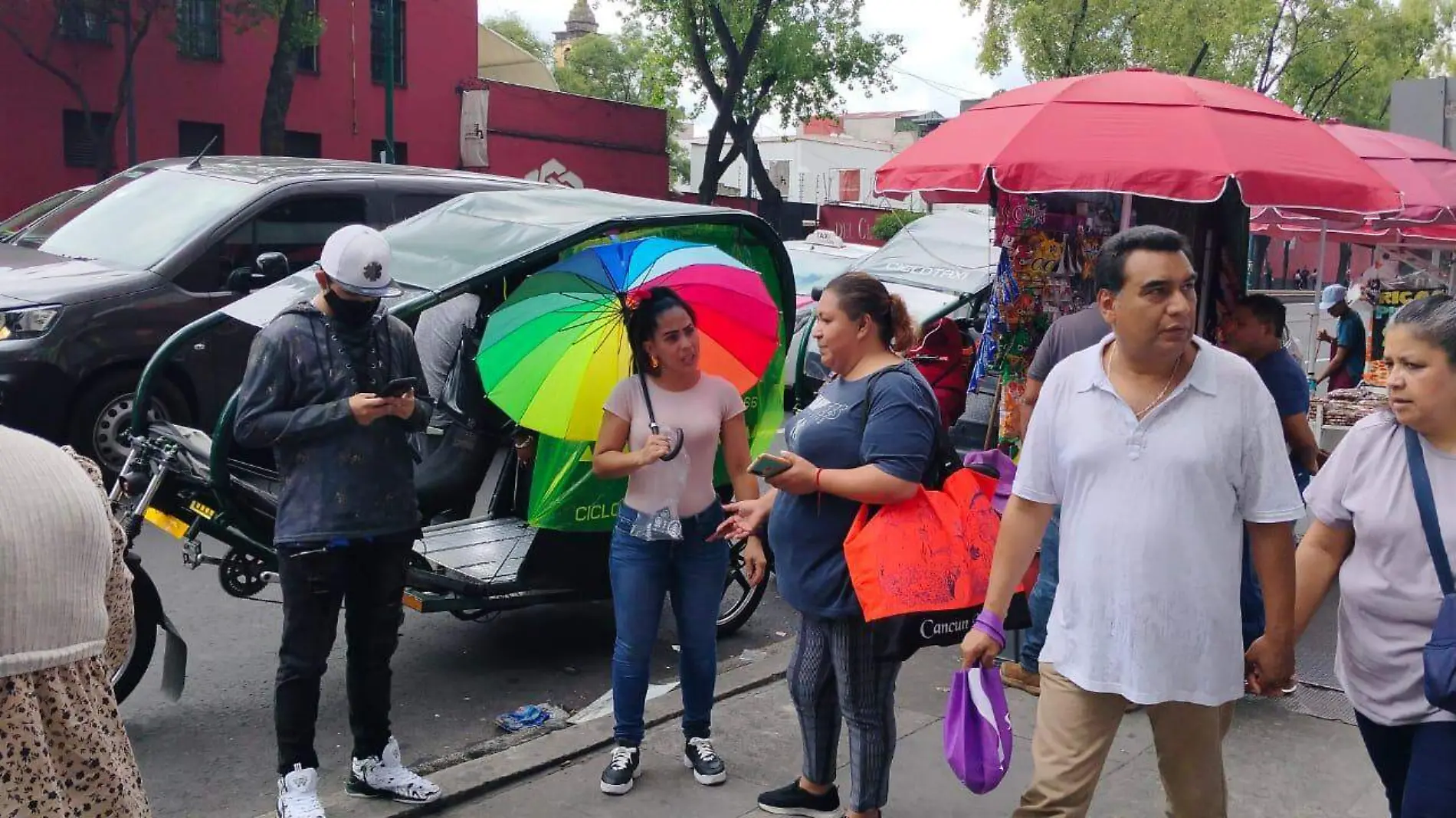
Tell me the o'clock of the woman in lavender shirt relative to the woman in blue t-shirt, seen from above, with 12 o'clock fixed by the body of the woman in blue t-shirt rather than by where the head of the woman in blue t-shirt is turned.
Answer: The woman in lavender shirt is roughly at 7 o'clock from the woman in blue t-shirt.

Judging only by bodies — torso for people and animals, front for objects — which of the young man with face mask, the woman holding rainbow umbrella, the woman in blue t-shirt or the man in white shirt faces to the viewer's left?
the woman in blue t-shirt

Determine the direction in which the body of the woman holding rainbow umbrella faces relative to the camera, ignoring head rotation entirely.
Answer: toward the camera

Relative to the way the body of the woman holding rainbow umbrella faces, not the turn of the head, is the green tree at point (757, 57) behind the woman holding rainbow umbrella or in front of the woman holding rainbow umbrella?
behind

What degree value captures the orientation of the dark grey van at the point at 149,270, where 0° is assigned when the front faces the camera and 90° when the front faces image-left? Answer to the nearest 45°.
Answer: approximately 45°

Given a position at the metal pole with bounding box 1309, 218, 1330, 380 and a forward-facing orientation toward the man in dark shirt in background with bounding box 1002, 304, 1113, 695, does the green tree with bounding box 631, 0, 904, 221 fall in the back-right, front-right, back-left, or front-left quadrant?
back-right

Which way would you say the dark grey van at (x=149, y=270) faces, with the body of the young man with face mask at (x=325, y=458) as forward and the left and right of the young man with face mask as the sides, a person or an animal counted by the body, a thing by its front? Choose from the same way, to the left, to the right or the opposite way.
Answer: to the right

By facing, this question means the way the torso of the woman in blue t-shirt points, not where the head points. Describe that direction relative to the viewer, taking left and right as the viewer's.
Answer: facing to the left of the viewer

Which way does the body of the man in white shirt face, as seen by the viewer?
toward the camera

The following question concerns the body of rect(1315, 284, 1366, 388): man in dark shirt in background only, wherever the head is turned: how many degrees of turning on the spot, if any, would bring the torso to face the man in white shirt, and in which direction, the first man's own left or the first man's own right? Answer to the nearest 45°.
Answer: approximately 90° to the first man's own left

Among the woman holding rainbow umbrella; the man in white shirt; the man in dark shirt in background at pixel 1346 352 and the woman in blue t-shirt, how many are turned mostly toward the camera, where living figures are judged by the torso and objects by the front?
2

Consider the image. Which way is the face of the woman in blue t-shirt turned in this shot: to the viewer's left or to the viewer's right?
to the viewer's left

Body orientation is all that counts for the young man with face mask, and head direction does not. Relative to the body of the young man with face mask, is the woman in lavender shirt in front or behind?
in front

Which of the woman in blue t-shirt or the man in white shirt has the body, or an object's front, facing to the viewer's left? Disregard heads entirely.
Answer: the woman in blue t-shirt
